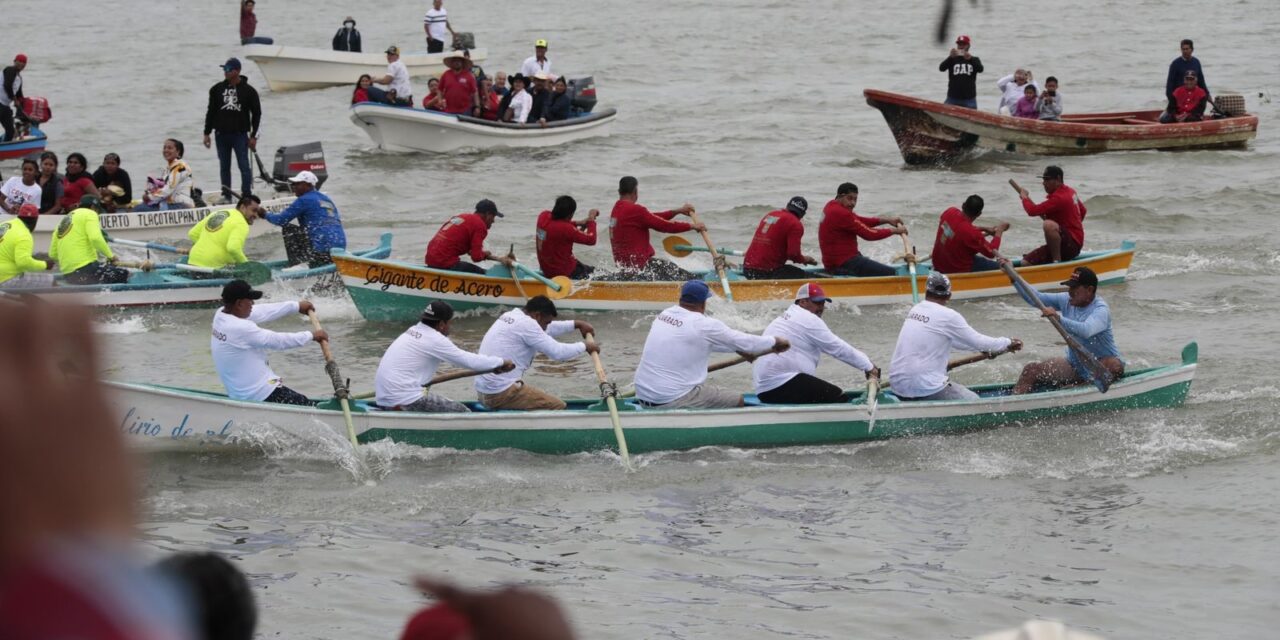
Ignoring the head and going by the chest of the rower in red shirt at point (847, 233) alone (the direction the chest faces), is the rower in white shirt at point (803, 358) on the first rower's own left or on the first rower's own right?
on the first rower's own right

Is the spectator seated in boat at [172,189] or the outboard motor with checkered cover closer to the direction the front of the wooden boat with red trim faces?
the spectator seated in boat

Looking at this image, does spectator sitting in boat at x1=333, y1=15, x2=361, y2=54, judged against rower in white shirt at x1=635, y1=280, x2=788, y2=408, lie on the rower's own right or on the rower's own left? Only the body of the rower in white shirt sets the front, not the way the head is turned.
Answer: on the rower's own left

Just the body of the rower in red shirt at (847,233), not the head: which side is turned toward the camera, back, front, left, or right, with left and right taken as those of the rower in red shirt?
right

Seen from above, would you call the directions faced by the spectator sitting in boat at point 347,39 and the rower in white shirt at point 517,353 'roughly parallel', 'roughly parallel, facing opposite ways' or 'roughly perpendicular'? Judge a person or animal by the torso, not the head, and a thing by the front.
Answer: roughly perpendicular

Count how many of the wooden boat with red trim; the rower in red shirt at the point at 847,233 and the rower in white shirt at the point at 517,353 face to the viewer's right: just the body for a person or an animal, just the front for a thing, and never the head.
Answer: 2

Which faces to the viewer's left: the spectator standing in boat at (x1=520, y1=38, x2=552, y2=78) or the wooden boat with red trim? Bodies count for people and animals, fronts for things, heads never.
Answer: the wooden boat with red trim

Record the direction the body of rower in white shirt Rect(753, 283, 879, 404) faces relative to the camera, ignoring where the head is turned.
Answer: to the viewer's right

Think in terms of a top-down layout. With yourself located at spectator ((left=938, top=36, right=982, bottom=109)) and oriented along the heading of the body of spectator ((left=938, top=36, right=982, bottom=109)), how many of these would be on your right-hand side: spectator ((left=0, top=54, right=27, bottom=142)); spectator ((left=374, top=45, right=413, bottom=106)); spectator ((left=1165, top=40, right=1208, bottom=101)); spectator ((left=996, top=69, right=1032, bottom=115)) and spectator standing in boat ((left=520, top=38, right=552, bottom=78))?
3

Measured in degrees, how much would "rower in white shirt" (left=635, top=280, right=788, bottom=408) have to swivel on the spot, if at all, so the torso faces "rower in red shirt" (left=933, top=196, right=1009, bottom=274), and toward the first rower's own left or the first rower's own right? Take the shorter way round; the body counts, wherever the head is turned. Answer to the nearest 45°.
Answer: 0° — they already face them

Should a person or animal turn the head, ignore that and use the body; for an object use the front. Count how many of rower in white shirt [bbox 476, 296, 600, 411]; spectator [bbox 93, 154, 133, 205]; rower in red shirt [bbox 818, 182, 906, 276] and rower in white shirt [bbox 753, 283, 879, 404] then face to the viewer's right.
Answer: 3

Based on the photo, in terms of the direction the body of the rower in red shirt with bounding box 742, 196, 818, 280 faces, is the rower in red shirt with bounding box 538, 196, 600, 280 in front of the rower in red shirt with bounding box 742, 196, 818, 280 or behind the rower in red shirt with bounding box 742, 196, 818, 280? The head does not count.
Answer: behind
